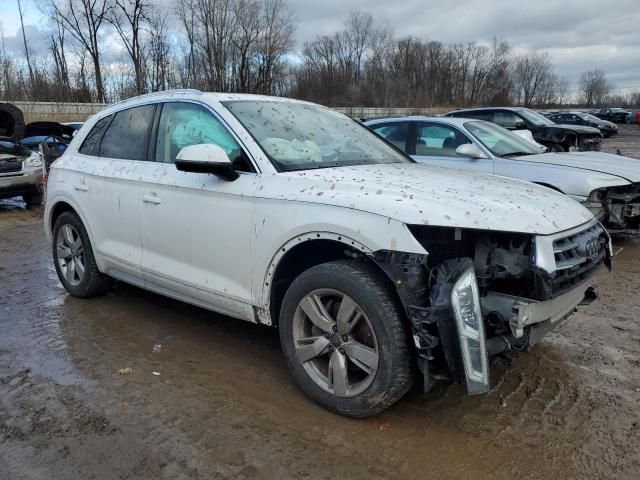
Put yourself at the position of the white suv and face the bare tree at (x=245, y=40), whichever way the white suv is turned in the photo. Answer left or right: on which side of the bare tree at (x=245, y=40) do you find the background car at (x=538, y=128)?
right

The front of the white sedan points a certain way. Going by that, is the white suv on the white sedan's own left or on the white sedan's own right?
on the white sedan's own right

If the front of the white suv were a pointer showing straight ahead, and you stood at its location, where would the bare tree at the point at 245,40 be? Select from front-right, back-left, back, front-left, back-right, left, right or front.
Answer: back-left

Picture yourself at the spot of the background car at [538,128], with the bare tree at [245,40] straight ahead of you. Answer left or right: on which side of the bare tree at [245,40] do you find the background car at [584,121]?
right

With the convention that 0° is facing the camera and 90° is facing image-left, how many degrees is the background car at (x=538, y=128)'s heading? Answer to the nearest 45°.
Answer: approximately 315°

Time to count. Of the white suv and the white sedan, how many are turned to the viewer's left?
0

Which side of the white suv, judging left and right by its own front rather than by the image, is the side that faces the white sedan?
left

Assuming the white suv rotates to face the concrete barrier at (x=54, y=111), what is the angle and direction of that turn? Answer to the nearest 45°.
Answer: approximately 180°

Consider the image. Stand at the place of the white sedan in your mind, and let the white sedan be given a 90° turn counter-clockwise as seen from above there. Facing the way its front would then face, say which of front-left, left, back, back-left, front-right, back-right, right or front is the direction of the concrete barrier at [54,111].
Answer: left
